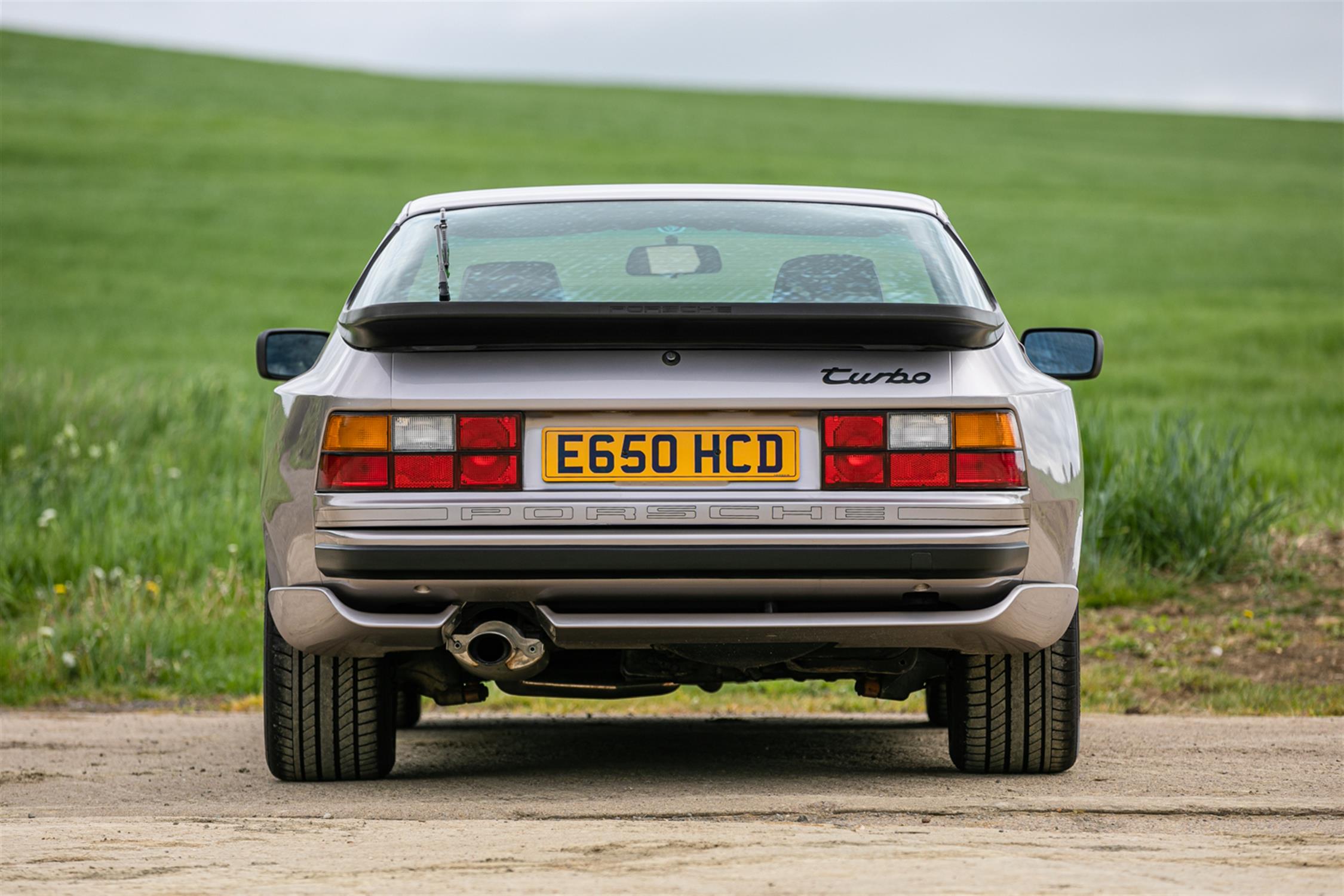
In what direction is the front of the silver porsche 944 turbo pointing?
away from the camera
